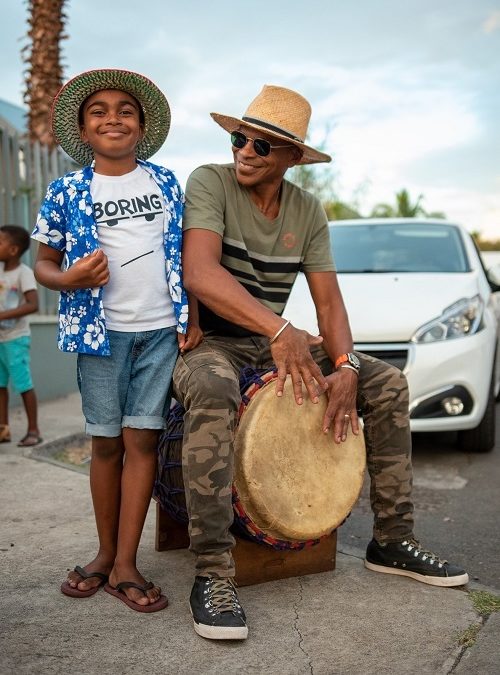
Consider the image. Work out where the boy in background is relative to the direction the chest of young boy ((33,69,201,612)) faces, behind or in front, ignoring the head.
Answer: behind

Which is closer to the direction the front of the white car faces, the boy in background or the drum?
the drum

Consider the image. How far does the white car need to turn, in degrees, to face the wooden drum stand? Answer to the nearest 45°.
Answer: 0° — it already faces it

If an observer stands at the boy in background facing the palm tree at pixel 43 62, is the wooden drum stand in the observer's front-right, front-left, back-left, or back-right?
back-right

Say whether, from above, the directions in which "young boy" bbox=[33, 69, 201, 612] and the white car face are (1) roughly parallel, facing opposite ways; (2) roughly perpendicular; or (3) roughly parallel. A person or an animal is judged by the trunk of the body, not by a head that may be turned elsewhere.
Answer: roughly parallel

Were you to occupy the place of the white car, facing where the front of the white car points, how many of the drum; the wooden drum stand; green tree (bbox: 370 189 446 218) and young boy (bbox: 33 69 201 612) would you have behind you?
1

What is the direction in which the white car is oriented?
toward the camera

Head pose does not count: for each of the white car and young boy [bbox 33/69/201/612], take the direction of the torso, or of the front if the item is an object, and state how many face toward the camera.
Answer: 2

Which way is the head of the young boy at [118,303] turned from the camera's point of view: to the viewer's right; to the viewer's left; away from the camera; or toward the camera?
toward the camera

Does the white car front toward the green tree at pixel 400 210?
no

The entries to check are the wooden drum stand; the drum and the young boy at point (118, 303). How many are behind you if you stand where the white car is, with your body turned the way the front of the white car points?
0

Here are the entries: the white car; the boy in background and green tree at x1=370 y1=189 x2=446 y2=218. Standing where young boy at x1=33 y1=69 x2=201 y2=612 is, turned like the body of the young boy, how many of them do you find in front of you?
0
